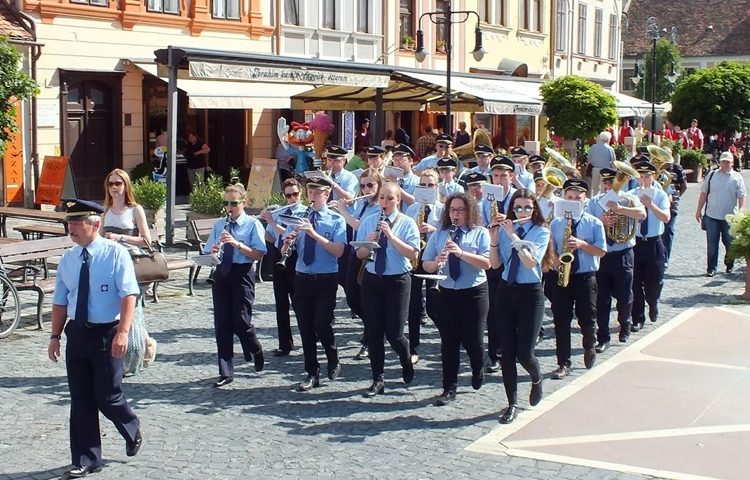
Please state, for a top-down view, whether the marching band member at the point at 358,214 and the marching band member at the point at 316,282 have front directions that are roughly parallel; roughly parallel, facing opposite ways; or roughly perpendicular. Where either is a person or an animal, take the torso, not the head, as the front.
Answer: roughly parallel

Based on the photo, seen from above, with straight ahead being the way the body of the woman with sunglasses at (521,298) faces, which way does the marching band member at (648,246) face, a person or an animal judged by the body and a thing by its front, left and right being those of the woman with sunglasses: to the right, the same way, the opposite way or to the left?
the same way

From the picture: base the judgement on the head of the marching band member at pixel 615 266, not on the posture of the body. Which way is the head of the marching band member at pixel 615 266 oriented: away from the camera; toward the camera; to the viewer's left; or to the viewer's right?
toward the camera

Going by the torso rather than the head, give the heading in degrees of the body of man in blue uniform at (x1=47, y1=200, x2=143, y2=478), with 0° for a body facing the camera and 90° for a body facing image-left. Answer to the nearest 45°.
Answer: approximately 45°

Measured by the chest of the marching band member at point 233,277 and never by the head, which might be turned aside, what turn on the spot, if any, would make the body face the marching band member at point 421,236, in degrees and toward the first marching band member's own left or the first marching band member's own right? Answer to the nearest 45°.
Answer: approximately 180°

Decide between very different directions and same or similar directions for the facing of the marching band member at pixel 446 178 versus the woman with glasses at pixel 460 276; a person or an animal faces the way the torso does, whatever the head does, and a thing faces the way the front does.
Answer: same or similar directions

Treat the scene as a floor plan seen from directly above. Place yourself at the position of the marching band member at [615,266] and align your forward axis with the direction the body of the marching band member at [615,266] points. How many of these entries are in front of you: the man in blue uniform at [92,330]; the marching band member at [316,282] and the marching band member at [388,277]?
3

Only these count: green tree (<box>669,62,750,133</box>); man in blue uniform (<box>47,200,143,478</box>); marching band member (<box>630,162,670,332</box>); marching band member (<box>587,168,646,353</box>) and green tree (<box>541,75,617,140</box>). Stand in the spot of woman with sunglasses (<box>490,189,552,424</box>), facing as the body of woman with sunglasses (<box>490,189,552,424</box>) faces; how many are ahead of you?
1

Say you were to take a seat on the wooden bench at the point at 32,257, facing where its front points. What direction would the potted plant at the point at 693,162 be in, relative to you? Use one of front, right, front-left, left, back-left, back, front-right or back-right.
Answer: back-left

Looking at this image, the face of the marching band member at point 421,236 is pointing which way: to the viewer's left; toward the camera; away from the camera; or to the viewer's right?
toward the camera

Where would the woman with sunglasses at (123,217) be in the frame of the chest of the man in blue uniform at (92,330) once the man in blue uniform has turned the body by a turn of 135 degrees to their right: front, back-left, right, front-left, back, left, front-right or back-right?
front

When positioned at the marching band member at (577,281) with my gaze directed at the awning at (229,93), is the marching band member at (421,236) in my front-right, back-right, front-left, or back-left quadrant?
front-left

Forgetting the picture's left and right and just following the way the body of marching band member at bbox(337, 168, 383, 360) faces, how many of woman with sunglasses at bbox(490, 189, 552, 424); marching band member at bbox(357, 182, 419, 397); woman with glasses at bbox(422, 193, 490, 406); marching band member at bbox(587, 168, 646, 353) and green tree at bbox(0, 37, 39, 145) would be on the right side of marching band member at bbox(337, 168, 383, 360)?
1

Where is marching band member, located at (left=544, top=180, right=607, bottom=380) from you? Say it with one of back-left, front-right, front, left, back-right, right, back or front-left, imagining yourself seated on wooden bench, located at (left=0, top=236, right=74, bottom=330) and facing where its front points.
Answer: front-left

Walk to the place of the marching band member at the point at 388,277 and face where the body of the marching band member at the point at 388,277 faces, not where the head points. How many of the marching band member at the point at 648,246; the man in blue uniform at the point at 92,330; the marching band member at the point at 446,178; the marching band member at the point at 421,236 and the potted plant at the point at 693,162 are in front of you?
1
